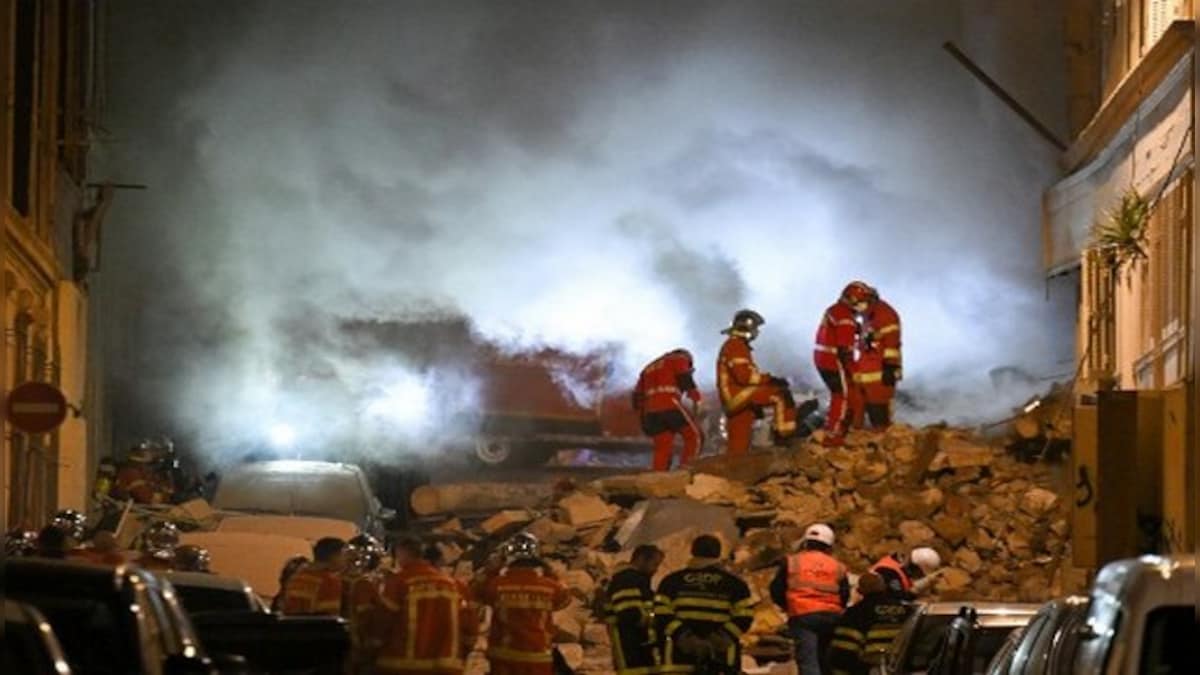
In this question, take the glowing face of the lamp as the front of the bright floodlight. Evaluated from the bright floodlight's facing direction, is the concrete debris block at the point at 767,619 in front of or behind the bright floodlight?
in front

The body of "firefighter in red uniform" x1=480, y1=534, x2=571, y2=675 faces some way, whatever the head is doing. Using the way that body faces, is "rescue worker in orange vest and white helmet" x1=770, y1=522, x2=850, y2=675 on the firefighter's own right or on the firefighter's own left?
on the firefighter's own right

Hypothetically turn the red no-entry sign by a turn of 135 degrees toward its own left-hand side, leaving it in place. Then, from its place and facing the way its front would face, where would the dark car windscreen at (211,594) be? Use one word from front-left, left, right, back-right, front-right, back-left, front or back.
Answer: back-right

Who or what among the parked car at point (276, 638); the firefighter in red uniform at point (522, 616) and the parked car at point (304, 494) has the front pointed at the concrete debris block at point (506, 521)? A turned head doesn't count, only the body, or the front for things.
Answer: the firefighter in red uniform

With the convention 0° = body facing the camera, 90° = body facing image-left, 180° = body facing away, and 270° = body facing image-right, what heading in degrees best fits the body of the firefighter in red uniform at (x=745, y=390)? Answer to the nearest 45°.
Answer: approximately 270°

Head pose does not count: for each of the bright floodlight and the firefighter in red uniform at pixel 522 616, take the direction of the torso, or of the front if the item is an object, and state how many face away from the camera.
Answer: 1

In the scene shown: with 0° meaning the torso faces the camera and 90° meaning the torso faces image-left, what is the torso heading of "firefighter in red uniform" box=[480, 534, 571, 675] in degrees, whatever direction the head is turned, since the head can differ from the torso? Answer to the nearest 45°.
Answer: approximately 180°

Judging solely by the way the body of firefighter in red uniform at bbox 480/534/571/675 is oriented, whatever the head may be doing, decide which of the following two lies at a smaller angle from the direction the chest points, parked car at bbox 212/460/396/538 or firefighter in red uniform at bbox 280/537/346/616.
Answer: the parked car
